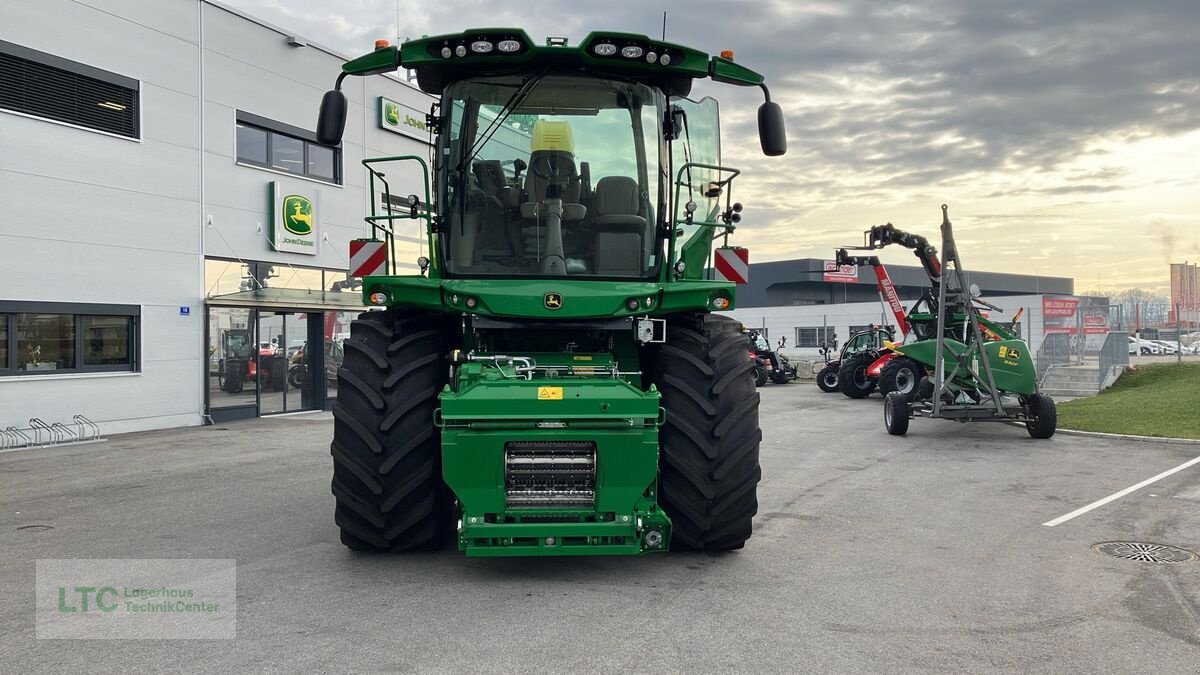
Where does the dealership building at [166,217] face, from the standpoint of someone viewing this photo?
facing the viewer and to the right of the viewer

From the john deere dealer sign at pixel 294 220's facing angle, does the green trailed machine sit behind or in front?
in front

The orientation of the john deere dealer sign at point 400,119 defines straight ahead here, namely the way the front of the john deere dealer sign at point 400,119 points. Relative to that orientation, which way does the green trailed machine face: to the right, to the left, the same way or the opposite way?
to the right

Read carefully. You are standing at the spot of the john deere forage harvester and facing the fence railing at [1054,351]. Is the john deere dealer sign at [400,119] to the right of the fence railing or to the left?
left

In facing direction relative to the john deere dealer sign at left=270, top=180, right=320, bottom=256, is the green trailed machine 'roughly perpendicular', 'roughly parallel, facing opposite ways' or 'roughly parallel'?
roughly perpendicular

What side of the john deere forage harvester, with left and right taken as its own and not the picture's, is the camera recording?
front

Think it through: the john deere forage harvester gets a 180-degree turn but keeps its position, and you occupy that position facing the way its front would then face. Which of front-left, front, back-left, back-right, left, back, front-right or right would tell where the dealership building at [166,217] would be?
front-left

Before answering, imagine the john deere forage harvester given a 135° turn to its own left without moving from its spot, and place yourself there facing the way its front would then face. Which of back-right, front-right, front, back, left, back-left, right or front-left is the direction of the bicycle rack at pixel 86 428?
left

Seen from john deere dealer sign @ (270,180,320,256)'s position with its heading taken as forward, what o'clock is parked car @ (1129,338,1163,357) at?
The parked car is roughly at 10 o'clock from the john deere dealer sign.

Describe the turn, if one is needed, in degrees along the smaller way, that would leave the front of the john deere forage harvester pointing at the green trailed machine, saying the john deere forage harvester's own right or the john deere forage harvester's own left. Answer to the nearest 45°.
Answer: approximately 135° to the john deere forage harvester's own left

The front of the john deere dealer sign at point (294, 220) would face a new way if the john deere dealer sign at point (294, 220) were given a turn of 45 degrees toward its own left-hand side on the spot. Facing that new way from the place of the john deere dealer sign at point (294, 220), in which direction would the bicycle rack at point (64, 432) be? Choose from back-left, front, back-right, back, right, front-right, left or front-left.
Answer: back-right
